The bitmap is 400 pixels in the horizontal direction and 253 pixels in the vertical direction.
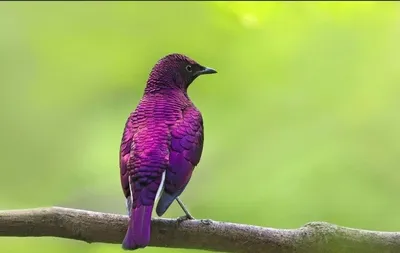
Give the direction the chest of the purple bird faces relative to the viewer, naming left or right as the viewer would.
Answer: facing away from the viewer and to the right of the viewer
